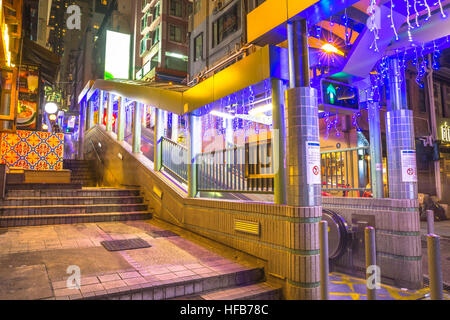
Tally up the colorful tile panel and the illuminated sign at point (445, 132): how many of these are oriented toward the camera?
2

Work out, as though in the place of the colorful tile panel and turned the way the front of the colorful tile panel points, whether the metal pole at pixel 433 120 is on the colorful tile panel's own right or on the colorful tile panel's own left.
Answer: on the colorful tile panel's own left

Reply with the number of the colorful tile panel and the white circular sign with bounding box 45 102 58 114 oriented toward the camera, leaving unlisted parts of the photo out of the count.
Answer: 2

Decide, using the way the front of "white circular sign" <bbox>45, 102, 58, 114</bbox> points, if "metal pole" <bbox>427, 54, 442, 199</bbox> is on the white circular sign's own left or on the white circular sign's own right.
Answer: on the white circular sign's own left

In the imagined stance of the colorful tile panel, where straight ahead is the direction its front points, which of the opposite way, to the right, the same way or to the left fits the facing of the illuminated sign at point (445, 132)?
to the right

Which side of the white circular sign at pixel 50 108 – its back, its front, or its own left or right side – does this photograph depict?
front

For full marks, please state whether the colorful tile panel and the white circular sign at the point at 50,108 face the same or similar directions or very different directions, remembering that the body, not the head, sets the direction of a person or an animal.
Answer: same or similar directions

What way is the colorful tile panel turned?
toward the camera

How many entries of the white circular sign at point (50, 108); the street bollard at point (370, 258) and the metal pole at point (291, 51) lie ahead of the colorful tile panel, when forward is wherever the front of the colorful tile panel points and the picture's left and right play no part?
2
